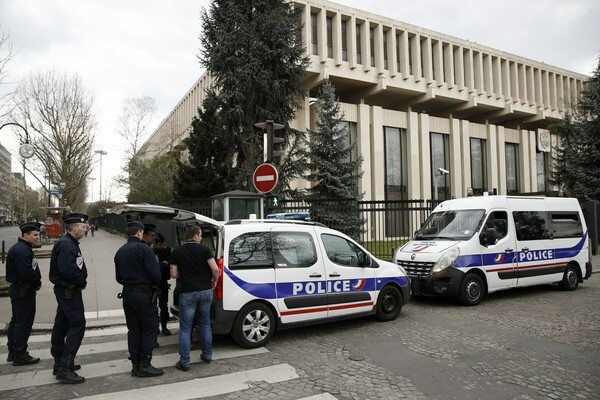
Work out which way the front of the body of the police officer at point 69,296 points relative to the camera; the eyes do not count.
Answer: to the viewer's right

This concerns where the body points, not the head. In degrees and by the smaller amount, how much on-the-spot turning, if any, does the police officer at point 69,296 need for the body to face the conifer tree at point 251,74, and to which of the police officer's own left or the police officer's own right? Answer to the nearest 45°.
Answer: approximately 45° to the police officer's own left

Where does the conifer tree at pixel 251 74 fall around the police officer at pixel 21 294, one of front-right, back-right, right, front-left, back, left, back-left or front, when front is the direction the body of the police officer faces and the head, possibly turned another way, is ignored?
front-left

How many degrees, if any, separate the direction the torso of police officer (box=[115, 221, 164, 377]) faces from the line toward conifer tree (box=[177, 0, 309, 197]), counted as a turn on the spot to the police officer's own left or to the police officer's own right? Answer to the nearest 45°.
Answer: approximately 45° to the police officer's own left

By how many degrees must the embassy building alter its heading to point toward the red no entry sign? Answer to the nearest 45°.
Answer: approximately 45° to its right

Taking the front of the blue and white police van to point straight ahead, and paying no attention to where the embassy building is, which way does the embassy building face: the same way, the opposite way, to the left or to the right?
to the left

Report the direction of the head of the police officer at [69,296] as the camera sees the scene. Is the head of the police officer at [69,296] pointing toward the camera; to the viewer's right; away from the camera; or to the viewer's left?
to the viewer's right

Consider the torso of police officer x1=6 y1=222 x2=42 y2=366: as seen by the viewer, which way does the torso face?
to the viewer's right

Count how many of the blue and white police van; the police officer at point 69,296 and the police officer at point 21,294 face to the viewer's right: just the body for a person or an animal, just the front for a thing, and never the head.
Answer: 2
